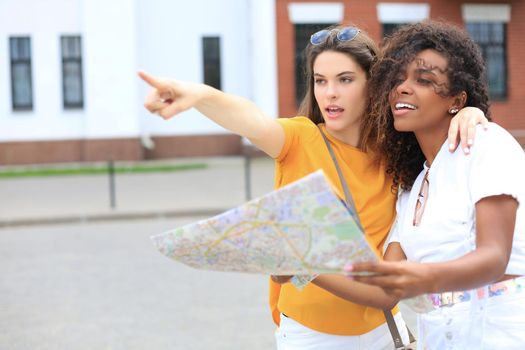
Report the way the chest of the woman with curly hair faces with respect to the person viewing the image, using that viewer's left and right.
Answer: facing the viewer and to the left of the viewer

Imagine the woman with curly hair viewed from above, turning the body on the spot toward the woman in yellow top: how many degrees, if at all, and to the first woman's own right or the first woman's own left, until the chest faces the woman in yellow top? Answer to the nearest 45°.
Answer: approximately 90° to the first woman's own right

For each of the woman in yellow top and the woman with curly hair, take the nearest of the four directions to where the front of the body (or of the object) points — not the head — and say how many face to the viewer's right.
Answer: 0

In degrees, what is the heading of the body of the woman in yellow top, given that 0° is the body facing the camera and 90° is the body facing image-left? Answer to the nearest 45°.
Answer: approximately 45°

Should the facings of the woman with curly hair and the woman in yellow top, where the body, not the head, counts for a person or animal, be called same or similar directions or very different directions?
same or similar directions

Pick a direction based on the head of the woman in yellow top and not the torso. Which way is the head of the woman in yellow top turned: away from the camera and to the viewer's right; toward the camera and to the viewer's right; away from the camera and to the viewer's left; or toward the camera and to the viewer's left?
toward the camera and to the viewer's left

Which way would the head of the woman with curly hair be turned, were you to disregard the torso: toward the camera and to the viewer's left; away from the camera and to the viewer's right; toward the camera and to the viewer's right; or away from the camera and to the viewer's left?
toward the camera and to the viewer's left

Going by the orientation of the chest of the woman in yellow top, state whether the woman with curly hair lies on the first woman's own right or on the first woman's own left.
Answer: on the first woman's own left
